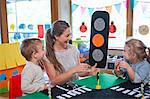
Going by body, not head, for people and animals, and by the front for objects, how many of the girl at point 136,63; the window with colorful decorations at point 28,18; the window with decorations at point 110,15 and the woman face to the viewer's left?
1

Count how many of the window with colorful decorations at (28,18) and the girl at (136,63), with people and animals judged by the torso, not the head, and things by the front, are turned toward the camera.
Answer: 1

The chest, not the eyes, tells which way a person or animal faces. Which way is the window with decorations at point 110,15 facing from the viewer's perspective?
toward the camera

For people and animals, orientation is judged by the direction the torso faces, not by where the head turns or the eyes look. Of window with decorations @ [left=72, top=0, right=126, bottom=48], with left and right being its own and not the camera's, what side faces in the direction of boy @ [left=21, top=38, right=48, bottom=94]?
front

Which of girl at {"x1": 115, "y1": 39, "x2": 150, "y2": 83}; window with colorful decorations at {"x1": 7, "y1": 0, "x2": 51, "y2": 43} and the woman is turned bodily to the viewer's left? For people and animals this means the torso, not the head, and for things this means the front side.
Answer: the girl

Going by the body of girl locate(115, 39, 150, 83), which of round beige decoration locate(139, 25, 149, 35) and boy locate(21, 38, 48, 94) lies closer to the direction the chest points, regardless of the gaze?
the boy

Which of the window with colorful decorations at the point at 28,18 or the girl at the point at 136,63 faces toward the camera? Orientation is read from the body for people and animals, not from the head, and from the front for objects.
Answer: the window with colorful decorations

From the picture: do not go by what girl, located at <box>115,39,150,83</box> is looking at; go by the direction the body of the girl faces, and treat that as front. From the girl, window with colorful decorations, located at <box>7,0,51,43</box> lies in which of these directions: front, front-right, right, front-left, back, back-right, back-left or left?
front-right

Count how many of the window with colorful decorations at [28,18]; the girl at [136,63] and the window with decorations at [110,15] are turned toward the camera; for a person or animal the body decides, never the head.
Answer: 2

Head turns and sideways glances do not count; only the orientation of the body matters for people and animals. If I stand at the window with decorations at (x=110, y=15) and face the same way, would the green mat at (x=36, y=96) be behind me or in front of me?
in front

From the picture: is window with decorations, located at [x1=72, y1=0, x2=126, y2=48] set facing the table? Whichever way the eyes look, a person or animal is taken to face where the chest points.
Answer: yes

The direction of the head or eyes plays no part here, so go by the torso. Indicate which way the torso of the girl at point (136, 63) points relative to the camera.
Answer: to the viewer's left

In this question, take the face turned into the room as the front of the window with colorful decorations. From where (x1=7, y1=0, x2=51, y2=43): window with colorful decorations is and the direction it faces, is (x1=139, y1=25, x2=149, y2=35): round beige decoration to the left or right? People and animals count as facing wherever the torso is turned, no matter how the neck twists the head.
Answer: on its left

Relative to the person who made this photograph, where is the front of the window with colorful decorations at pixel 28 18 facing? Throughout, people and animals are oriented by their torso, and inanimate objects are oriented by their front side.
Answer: facing the viewer

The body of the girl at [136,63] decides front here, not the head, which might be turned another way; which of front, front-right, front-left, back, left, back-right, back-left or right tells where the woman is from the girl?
front

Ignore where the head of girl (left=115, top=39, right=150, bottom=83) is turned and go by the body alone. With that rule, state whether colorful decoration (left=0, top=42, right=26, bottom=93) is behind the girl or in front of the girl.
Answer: in front
